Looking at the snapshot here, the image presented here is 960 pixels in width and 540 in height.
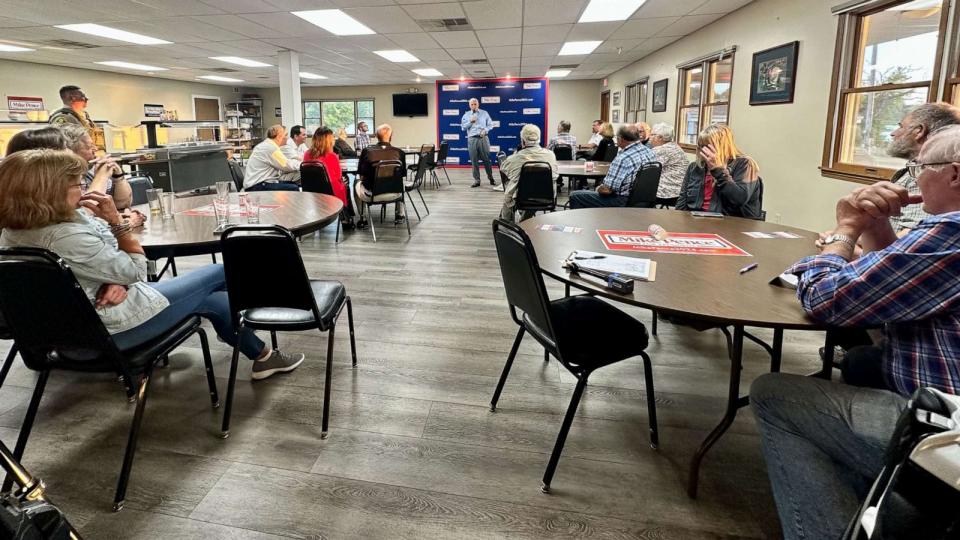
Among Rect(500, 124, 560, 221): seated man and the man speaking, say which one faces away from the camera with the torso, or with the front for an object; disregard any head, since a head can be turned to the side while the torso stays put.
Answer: the seated man

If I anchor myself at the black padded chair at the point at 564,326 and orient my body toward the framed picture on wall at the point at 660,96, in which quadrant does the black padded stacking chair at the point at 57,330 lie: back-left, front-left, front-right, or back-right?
back-left

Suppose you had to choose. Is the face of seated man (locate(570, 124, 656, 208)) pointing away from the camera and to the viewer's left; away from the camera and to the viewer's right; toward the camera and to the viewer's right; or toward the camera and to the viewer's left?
away from the camera and to the viewer's left

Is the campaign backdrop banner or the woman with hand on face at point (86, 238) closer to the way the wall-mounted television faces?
the woman with hand on face

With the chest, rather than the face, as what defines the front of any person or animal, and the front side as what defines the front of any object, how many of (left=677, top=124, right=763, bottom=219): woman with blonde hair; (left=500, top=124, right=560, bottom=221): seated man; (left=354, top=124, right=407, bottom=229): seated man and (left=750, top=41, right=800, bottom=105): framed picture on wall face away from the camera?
2

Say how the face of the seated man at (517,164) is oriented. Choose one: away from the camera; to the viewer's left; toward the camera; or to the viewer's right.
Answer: away from the camera

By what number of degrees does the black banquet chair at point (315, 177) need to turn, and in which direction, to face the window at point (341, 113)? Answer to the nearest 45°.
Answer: approximately 45° to its left

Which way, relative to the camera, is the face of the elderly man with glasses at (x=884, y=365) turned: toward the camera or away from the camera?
away from the camera

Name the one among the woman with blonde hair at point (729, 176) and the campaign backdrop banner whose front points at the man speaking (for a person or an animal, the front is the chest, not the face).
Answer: the campaign backdrop banner

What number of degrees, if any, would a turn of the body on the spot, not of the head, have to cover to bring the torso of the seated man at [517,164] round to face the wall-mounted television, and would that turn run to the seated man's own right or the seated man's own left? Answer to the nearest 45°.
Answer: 0° — they already face it

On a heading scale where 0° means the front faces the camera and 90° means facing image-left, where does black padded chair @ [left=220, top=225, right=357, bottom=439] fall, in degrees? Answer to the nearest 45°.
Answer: approximately 225°

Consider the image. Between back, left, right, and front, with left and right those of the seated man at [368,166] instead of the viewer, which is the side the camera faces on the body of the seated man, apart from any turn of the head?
back

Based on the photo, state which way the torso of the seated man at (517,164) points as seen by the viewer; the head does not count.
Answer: away from the camera

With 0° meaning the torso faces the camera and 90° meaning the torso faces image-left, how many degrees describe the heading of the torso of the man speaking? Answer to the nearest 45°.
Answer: approximately 0°

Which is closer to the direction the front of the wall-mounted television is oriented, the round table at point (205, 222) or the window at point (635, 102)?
the round table
